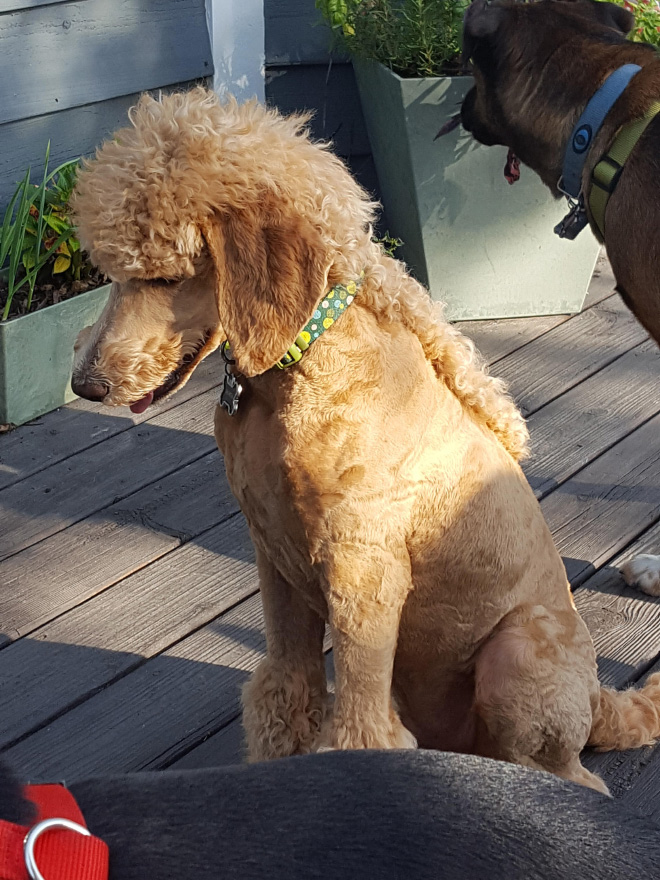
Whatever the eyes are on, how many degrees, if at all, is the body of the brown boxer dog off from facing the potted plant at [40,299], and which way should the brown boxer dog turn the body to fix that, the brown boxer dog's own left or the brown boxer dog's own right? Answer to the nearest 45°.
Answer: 0° — it already faces it

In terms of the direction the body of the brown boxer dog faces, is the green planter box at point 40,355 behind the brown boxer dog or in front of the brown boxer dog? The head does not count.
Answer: in front

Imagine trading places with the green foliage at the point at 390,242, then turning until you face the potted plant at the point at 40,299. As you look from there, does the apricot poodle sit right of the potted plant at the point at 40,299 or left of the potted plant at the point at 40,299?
left

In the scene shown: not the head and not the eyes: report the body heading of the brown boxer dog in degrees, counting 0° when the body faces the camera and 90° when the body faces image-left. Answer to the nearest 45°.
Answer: approximately 90°

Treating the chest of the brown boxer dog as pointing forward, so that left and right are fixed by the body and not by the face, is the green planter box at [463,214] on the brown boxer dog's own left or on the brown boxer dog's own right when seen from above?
on the brown boxer dog's own right

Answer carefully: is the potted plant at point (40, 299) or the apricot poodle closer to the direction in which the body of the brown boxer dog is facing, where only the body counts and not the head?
the potted plant

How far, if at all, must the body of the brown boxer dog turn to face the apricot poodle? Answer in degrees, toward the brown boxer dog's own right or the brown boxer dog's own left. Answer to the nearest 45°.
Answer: approximately 90° to the brown boxer dog's own left

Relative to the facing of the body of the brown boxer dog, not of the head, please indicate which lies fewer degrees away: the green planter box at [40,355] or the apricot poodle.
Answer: the green planter box

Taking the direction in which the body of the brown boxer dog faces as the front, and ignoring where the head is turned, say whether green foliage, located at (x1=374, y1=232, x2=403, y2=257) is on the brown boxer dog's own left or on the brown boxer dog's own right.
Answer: on the brown boxer dog's own right
